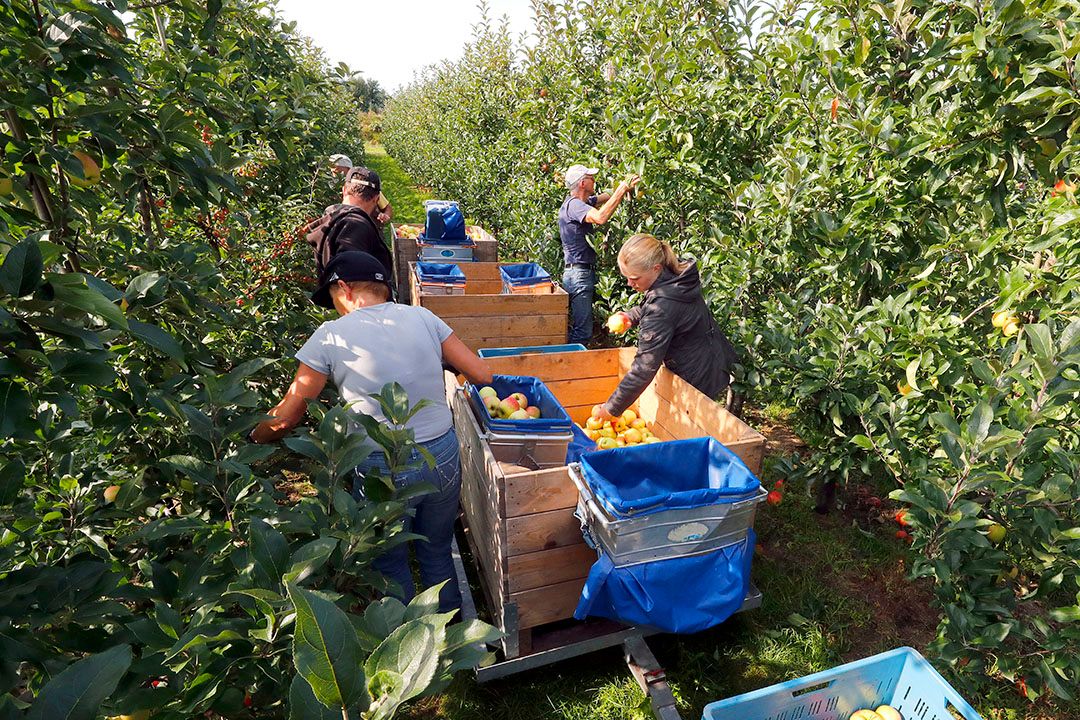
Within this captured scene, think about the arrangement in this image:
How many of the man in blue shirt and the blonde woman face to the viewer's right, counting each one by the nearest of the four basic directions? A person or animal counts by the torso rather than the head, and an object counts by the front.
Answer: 1

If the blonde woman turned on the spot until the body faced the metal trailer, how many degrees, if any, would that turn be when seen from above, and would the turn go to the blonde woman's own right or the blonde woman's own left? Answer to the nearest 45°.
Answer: approximately 90° to the blonde woman's own left

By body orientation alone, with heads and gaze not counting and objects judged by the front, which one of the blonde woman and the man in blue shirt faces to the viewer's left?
the blonde woman

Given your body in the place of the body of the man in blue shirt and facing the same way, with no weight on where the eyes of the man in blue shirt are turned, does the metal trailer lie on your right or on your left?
on your right

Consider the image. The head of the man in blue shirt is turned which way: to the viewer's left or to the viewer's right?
to the viewer's right

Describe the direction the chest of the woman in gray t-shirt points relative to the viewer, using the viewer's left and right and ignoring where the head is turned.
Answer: facing away from the viewer and to the left of the viewer

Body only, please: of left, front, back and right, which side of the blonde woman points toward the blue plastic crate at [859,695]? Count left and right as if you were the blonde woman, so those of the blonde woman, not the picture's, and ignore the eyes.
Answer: left

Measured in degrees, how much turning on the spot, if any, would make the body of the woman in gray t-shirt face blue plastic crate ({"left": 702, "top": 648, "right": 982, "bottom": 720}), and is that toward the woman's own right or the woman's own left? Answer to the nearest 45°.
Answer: approximately 180°

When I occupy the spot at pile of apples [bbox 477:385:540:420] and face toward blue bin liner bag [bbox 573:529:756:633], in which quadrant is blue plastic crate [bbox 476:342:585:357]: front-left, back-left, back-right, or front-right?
back-left

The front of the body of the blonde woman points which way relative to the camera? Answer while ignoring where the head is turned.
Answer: to the viewer's left

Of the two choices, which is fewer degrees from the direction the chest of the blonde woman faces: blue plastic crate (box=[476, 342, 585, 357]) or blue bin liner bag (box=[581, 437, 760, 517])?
the blue plastic crate

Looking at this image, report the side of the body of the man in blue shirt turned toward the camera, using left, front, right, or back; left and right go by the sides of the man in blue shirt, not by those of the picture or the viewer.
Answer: right

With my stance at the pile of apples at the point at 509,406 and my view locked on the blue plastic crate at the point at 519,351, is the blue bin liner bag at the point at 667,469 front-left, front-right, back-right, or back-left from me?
back-right

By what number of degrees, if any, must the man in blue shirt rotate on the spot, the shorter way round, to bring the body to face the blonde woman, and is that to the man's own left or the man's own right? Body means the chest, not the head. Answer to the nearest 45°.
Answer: approximately 90° to the man's own right
